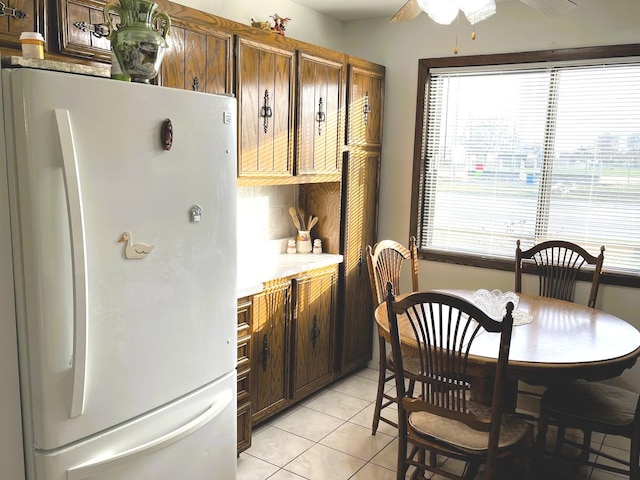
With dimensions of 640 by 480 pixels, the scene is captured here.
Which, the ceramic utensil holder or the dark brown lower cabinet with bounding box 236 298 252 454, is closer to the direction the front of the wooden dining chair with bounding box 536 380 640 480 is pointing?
the ceramic utensil holder

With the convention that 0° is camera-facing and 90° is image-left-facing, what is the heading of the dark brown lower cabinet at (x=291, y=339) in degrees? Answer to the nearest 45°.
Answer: approximately 315°

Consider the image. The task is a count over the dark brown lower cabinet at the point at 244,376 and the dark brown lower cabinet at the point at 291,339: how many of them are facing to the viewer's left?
0

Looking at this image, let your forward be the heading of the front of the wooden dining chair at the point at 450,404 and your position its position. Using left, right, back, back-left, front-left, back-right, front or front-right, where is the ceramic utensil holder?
left

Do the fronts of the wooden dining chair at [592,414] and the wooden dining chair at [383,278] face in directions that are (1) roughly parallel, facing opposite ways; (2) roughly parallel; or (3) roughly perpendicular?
roughly parallel, facing opposite ways

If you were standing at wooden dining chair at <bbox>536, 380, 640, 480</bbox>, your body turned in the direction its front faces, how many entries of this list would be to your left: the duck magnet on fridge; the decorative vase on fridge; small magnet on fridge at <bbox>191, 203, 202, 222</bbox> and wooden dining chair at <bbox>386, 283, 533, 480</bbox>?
4

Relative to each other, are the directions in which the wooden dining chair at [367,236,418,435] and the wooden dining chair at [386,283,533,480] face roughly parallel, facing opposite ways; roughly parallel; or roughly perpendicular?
roughly perpendicular

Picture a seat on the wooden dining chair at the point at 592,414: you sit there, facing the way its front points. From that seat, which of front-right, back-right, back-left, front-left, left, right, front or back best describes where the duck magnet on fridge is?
left

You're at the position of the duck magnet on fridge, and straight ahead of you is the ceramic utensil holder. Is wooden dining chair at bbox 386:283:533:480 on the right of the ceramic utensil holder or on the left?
right

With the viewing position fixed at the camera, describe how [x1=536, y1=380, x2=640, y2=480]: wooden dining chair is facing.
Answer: facing away from the viewer and to the left of the viewer

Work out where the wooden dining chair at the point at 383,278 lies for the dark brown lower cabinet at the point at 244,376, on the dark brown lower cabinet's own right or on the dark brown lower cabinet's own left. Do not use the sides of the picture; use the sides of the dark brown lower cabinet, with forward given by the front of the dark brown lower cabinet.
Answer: on the dark brown lower cabinet's own left

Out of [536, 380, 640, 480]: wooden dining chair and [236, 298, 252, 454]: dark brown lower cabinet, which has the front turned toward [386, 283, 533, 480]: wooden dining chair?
the dark brown lower cabinet

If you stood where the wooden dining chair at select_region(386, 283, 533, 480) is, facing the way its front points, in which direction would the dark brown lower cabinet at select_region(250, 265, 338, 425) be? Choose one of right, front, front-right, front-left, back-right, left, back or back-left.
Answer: left
